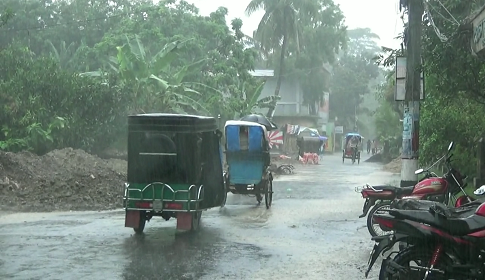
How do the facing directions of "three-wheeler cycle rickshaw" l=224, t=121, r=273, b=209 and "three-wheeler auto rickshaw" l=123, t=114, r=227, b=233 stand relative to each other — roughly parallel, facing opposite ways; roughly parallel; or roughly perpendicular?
roughly parallel

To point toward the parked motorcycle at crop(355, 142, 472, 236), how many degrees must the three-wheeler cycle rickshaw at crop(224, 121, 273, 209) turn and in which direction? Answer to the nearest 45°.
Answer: approximately 135° to its right

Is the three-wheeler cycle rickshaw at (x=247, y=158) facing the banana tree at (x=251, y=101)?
yes

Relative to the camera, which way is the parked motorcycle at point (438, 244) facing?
to the viewer's right

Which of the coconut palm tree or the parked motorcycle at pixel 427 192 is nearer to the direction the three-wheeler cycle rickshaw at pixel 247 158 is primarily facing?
the coconut palm tree

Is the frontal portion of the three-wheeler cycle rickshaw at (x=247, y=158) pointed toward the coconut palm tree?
yes

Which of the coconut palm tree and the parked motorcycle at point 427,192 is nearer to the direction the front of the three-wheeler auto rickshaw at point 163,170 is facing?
the coconut palm tree

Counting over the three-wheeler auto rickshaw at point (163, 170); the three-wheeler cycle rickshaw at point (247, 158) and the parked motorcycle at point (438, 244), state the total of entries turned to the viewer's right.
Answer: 1

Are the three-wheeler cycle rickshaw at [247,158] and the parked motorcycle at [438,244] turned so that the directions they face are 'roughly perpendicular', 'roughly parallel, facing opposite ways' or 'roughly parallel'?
roughly perpendicular

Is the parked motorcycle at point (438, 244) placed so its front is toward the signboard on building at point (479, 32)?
no

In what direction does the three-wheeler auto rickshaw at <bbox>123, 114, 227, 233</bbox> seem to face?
away from the camera

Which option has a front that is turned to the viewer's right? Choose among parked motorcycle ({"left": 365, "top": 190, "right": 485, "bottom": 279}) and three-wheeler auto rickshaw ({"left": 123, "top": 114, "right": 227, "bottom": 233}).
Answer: the parked motorcycle

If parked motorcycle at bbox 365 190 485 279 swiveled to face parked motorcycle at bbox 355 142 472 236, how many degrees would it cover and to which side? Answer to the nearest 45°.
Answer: approximately 90° to its left

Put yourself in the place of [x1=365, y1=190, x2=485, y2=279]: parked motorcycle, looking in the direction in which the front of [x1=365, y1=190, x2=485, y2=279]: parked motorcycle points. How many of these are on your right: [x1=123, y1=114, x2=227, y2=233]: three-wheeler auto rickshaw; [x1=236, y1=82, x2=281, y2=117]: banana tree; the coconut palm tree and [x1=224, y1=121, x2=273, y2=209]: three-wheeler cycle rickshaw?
0

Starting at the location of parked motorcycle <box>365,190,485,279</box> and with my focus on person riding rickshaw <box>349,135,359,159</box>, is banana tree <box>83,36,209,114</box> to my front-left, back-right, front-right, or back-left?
front-left

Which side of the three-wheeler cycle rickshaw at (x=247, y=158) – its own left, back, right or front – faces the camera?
back

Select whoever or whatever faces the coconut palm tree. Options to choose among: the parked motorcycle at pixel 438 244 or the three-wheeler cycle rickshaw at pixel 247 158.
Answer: the three-wheeler cycle rickshaw

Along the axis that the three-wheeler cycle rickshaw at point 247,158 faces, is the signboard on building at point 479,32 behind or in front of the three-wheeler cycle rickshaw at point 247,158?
behind
